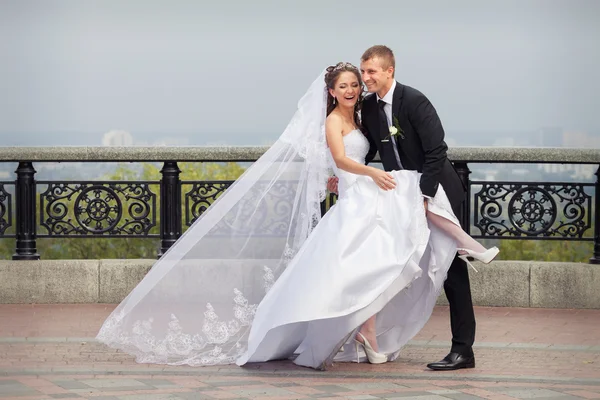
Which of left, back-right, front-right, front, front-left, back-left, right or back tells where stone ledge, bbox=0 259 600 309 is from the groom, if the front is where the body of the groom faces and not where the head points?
right

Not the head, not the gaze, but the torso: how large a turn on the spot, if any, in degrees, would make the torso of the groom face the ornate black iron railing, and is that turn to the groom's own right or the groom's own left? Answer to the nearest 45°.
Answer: approximately 90° to the groom's own right

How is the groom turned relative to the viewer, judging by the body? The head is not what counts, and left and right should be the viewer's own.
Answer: facing the viewer and to the left of the viewer

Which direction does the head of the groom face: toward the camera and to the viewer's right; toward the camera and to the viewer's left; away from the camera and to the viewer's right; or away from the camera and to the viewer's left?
toward the camera and to the viewer's left
